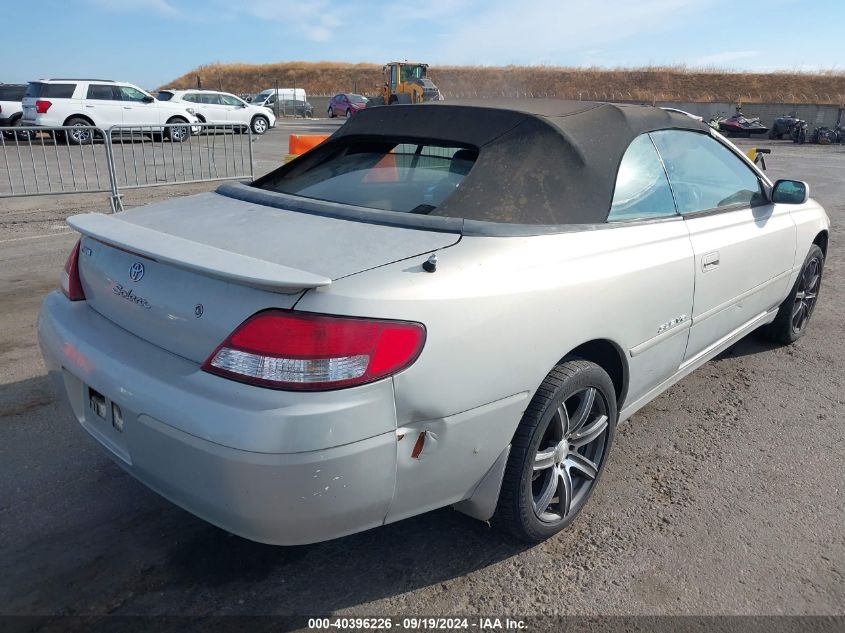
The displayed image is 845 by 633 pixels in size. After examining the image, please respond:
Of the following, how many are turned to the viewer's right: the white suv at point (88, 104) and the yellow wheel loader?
1

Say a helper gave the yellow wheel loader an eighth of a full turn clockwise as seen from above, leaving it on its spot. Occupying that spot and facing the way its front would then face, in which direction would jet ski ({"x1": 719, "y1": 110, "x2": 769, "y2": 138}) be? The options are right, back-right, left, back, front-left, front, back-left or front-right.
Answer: back

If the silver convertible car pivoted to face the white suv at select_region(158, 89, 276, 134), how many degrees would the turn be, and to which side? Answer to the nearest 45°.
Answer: approximately 45° to its left

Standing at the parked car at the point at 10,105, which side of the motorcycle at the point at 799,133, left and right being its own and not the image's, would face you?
right

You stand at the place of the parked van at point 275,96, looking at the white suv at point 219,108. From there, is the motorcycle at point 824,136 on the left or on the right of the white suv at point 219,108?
left

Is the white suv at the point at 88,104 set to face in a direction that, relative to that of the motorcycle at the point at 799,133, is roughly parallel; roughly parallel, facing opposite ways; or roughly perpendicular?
roughly perpendicular

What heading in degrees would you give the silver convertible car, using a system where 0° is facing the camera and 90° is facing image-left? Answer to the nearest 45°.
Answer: approximately 225°

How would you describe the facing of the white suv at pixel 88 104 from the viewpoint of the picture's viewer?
facing to the right of the viewer

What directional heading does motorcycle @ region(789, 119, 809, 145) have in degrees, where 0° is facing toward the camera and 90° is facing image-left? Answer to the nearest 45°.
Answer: approximately 315°

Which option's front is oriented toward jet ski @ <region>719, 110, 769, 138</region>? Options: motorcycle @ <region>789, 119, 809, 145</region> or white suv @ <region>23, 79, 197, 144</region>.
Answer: the white suv
